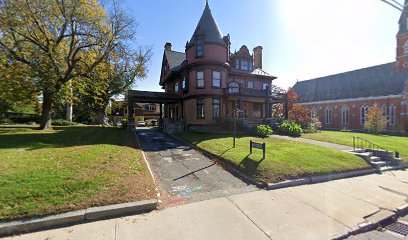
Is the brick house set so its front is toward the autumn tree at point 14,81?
no

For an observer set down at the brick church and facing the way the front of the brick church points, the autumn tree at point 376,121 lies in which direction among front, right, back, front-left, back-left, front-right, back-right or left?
front-right

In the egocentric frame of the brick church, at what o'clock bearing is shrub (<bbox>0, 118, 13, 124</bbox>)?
The shrub is roughly at 3 o'clock from the brick church.

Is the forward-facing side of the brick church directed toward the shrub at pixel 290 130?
no

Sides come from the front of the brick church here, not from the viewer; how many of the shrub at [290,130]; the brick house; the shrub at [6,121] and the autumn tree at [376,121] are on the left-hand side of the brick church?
0

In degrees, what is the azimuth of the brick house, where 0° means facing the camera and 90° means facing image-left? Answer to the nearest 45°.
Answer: approximately 315°

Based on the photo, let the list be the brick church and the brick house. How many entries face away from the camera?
0

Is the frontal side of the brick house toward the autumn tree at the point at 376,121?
no

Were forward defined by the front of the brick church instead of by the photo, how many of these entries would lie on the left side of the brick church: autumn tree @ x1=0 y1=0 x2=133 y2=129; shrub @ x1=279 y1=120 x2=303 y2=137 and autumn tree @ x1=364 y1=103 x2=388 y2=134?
0

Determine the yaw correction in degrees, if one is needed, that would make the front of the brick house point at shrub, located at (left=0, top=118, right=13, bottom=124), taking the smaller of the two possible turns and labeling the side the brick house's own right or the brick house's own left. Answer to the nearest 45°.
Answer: approximately 135° to the brick house's own right
